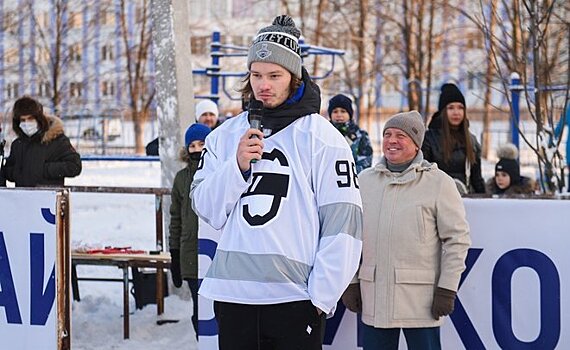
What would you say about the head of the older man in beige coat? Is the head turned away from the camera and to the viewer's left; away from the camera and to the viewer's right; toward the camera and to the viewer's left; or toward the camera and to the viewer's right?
toward the camera and to the viewer's left

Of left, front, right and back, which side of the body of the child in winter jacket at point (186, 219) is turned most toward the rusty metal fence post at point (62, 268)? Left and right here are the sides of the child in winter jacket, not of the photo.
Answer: right

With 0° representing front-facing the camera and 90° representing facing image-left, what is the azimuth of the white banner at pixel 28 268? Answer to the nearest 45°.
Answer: approximately 0°

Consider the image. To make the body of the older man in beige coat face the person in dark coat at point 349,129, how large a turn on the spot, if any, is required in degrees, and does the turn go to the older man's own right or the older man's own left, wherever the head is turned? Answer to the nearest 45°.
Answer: approximately 135° to the older man's own right

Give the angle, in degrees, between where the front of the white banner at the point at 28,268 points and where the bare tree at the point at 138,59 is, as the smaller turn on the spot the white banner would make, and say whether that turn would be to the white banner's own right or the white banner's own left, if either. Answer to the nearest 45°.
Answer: approximately 180°

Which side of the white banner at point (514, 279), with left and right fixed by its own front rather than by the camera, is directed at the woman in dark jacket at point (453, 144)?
back

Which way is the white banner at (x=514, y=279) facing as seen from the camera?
toward the camera

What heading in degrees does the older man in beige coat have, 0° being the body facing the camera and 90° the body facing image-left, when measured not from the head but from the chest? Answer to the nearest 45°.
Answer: approximately 45°

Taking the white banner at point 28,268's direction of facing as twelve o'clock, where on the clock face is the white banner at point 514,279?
the white banner at point 514,279 is roughly at 10 o'clock from the white banner at point 28,268.

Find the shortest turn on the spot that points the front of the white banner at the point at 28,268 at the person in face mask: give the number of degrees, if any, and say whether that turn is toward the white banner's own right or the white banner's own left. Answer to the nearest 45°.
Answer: approximately 180°

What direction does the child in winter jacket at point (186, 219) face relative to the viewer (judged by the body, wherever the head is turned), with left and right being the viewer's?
facing the viewer and to the right of the viewer

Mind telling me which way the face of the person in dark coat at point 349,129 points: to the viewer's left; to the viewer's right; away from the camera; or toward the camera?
toward the camera

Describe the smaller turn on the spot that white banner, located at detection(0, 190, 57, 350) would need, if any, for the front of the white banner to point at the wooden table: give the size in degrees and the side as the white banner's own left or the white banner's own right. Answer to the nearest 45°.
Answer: approximately 135° to the white banner's own left
